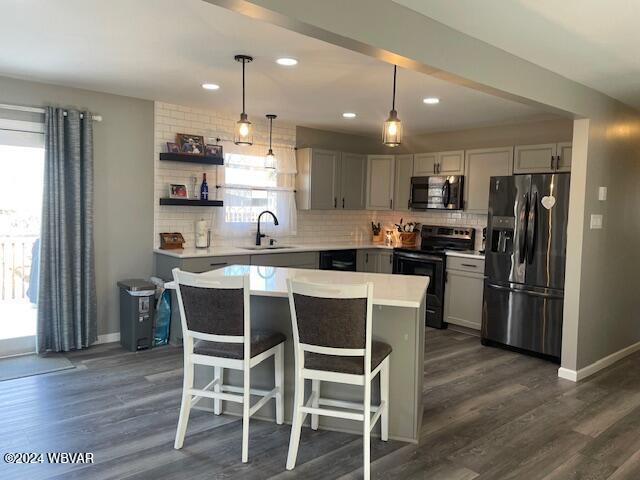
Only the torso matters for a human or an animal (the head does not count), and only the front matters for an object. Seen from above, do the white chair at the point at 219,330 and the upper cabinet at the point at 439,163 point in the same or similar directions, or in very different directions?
very different directions

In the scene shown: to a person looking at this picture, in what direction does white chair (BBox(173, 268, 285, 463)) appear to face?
facing away from the viewer and to the right of the viewer

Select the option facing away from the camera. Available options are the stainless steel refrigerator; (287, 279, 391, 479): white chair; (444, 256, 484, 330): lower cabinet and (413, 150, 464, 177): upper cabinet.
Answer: the white chair

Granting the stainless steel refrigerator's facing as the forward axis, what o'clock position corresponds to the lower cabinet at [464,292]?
The lower cabinet is roughly at 3 o'clock from the stainless steel refrigerator.

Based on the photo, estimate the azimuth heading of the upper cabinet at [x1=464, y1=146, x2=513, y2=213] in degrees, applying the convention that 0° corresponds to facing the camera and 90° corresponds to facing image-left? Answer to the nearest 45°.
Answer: approximately 45°

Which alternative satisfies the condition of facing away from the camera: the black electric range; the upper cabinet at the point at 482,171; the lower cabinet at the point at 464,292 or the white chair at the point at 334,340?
the white chair

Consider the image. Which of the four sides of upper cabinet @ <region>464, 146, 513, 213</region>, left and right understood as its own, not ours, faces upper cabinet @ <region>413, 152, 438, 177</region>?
right
